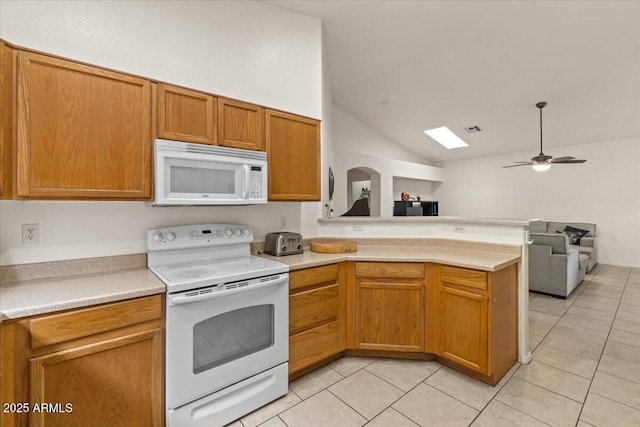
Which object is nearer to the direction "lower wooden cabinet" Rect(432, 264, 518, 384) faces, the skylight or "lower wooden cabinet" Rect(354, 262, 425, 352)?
the lower wooden cabinet

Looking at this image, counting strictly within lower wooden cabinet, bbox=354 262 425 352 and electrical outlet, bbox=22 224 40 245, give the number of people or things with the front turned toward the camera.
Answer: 2

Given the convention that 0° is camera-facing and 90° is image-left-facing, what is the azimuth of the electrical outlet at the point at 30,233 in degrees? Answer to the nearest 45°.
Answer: approximately 0°

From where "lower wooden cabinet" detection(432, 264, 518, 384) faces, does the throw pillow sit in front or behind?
behind

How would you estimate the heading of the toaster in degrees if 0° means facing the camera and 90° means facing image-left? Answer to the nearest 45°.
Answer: approximately 315°
